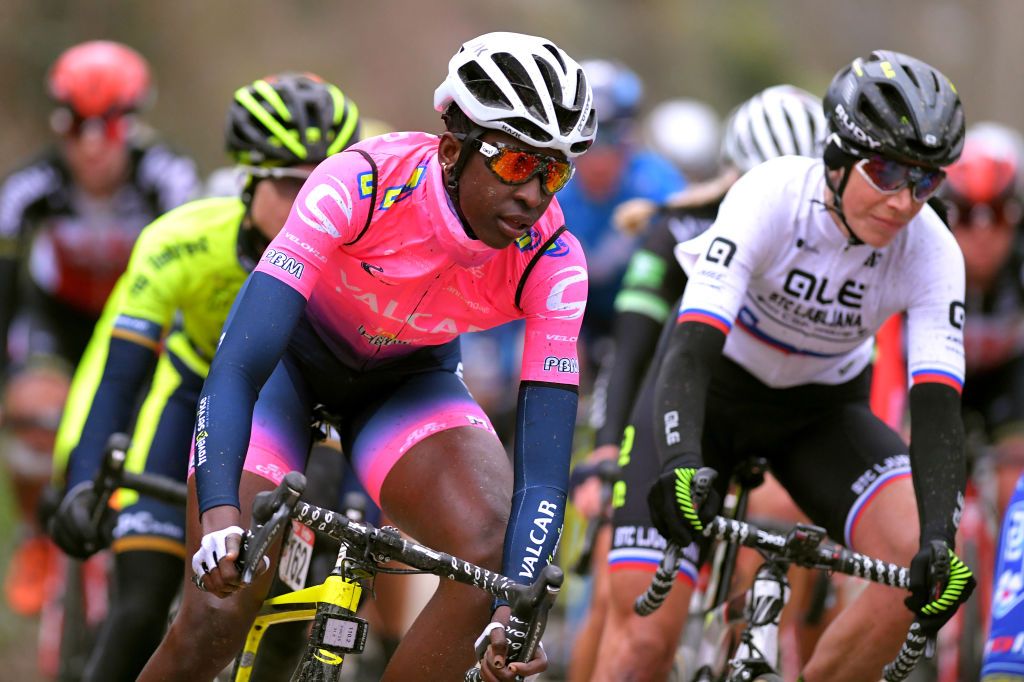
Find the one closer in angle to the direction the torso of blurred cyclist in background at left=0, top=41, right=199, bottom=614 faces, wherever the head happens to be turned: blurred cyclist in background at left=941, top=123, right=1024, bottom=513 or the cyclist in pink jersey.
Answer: the cyclist in pink jersey

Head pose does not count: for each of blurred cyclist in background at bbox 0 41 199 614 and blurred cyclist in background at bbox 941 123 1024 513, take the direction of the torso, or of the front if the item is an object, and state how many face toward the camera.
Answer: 2

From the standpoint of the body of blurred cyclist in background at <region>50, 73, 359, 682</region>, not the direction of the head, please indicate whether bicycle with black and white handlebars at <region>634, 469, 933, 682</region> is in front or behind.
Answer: in front

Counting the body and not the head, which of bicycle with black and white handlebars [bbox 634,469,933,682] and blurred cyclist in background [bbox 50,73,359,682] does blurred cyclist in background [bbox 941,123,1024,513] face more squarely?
the bicycle with black and white handlebars

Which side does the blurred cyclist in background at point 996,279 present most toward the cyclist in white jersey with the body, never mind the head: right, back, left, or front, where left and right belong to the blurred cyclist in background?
front

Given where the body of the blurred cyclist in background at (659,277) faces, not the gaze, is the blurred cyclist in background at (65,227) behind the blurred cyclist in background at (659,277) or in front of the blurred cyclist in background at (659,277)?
behind

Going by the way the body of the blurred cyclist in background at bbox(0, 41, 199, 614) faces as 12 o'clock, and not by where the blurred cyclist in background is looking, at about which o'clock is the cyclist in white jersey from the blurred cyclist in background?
The cyclist in white jersey is roughly at 11 o'clock from the blurred cyclist in background.

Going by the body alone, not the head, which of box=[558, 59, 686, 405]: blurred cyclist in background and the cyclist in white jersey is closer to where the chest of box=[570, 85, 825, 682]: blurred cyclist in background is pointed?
the cyclist in white jersey

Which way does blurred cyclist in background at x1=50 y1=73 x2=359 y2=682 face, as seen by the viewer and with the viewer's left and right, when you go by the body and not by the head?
facing the viewer and to the right of the viewer

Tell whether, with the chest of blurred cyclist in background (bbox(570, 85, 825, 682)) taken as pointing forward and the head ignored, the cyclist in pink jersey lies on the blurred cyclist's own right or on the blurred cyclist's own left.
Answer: on the blurred cyclist's own right

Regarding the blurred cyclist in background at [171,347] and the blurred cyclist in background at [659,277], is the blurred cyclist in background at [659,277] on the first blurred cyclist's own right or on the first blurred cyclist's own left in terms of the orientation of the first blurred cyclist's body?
on the first blurred cyclist's own left

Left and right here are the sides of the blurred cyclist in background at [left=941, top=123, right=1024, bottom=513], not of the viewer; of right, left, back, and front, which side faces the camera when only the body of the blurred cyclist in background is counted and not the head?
front
